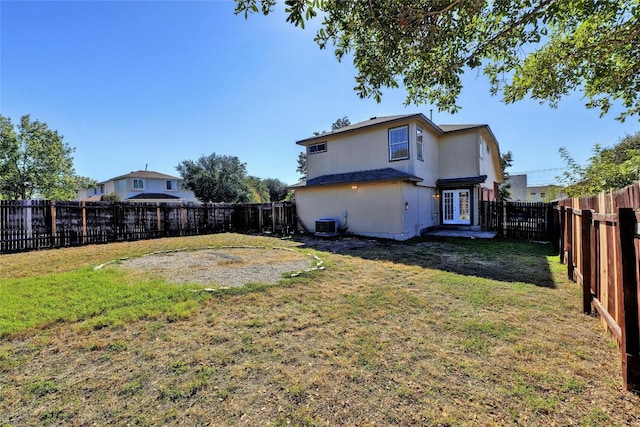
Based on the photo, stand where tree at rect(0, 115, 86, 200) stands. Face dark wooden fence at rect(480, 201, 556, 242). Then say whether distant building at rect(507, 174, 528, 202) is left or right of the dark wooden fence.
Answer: left

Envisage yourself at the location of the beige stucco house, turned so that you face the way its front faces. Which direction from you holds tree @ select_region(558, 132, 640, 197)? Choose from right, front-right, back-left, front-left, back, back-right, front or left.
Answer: right

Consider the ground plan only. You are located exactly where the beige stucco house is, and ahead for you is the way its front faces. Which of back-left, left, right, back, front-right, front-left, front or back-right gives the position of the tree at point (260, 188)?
left

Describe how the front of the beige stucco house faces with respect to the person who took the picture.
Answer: facing away from the viewer and to the right of the viewer

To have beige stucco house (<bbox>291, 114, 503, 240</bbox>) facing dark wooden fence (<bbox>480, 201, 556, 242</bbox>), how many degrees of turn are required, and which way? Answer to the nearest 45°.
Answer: approximately 45° to its right

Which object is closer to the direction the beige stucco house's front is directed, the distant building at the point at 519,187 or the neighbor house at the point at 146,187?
the distant building

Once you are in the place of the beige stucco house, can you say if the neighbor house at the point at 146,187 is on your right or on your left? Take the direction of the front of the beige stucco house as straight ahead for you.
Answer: on your left
